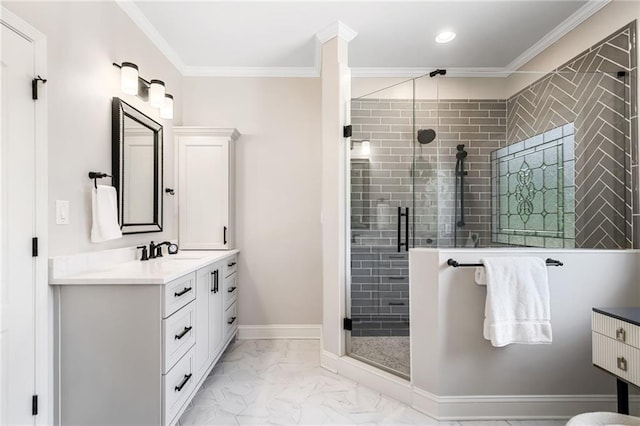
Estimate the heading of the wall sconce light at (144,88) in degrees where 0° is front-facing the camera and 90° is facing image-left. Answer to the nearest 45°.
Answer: approximately 315°

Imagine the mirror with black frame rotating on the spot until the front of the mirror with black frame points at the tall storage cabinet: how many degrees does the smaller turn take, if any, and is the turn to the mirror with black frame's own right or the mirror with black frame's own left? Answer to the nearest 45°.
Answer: approximately 90° to the mirror with black frame's own left

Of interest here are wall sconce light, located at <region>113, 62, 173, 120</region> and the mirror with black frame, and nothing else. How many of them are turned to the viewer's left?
0

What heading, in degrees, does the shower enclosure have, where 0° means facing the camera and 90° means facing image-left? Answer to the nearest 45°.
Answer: approximately 45°

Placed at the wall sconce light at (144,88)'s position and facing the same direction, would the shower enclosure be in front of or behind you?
in front

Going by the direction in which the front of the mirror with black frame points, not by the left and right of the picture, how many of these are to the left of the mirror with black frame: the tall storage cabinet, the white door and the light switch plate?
1

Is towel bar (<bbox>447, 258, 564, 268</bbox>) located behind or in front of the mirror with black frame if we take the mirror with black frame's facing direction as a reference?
in front
